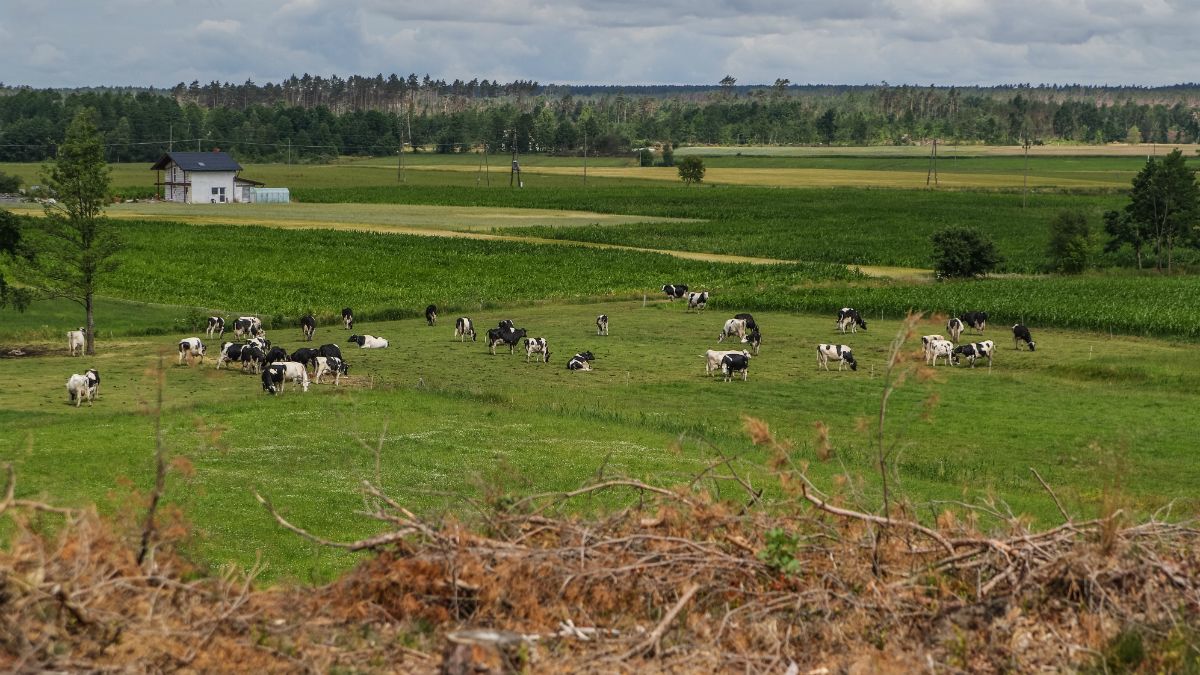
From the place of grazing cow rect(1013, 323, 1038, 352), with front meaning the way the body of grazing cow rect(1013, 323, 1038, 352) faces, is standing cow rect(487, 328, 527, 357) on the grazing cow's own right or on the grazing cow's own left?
on the grazing cow's own right

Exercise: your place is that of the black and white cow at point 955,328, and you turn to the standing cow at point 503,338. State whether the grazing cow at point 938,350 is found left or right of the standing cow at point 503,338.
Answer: left

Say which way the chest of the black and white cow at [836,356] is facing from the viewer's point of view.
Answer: to the viewer's right

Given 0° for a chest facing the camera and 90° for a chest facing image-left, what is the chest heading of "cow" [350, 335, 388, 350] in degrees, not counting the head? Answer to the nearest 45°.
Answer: approximately 90°

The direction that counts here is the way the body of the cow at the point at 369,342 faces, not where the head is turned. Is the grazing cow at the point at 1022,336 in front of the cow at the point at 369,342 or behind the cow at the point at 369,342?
behind

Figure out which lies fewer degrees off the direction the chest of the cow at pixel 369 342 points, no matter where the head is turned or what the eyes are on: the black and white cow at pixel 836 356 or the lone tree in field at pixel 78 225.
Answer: the lone tree in field

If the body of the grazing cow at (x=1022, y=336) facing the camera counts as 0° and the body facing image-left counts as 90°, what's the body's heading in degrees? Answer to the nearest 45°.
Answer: approximately 315°

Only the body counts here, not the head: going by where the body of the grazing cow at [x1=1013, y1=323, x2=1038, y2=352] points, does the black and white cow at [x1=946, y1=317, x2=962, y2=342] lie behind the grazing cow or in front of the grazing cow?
behind
